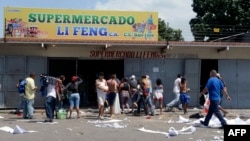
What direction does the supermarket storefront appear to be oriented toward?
toward the camera

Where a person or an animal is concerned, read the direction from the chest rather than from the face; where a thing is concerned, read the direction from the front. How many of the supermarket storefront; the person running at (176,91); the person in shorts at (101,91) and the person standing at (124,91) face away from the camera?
1

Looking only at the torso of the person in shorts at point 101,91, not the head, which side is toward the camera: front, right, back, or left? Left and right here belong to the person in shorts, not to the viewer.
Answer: front

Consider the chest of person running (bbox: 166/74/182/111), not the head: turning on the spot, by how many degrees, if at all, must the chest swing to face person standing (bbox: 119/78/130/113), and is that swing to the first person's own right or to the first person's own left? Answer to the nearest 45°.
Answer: approximately 135° to the first person's own right

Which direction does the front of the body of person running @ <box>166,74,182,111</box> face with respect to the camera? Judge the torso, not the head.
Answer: to the viewer's right

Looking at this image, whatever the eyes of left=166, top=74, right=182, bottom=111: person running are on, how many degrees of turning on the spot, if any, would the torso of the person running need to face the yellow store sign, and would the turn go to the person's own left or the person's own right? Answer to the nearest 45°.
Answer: approximately 180°

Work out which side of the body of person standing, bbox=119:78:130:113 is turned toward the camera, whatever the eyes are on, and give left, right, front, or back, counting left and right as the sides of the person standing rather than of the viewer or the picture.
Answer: back

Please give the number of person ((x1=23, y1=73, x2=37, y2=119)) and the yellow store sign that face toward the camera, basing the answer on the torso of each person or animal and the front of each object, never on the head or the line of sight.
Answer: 1
